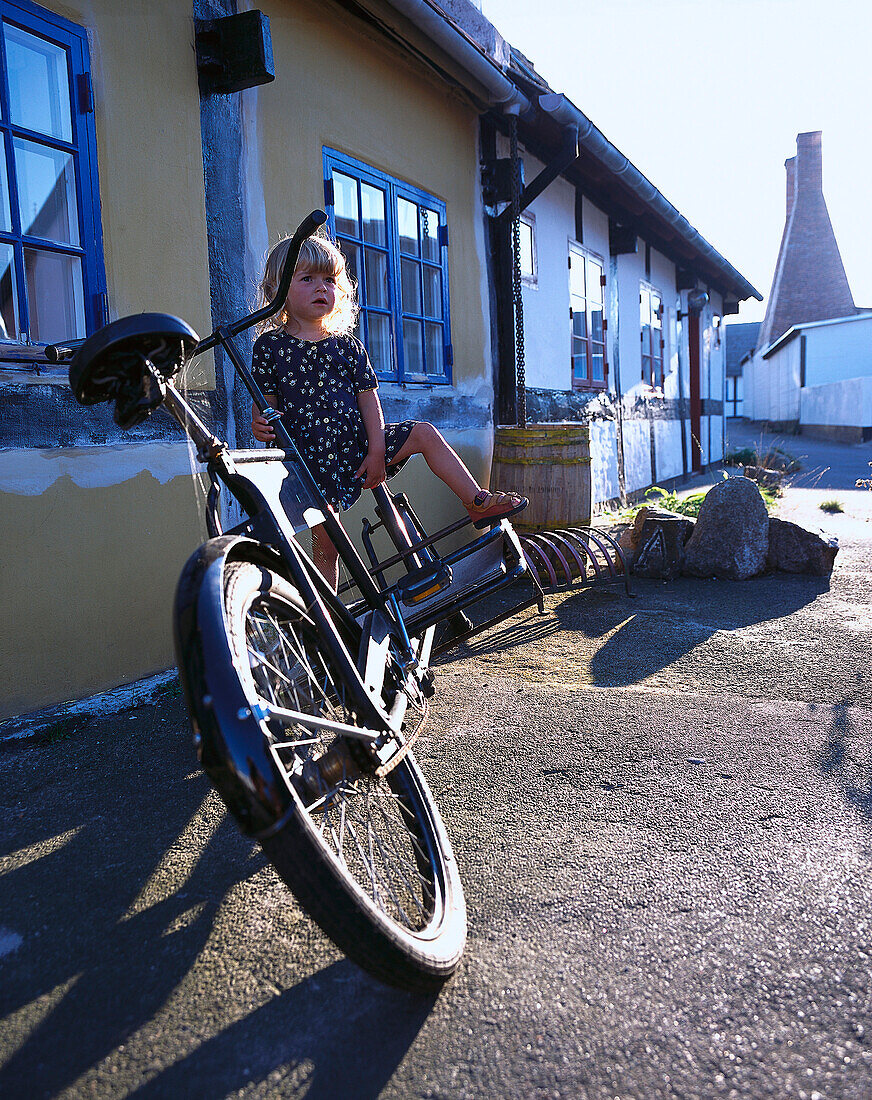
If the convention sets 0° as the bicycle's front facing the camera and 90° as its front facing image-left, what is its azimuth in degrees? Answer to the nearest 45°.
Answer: approximately 225°

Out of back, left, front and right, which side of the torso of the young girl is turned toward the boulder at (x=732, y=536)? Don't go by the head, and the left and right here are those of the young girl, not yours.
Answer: left

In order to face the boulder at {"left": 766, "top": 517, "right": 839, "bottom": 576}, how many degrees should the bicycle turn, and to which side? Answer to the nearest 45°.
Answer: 0° — it already faces it
